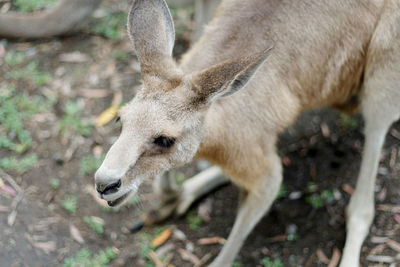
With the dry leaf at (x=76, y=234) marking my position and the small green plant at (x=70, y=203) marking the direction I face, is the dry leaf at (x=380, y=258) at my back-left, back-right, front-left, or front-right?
back-right

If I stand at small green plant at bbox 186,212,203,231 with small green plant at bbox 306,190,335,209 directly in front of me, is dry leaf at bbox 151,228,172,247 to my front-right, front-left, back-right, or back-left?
back-right

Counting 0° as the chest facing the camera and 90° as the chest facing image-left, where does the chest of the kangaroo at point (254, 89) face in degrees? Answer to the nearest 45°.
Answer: approximately 45°

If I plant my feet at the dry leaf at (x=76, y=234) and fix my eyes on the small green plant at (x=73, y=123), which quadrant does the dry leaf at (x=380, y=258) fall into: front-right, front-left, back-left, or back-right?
back-right

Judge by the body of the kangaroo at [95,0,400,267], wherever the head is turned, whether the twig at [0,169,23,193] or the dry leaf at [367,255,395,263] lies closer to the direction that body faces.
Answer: the twig

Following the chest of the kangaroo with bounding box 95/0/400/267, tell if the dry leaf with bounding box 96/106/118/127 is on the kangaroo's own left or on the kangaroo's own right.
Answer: on the kangaroo's own right

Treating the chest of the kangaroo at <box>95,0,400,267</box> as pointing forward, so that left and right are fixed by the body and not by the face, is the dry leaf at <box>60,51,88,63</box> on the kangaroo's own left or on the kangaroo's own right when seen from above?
on the kangaroo's own right
